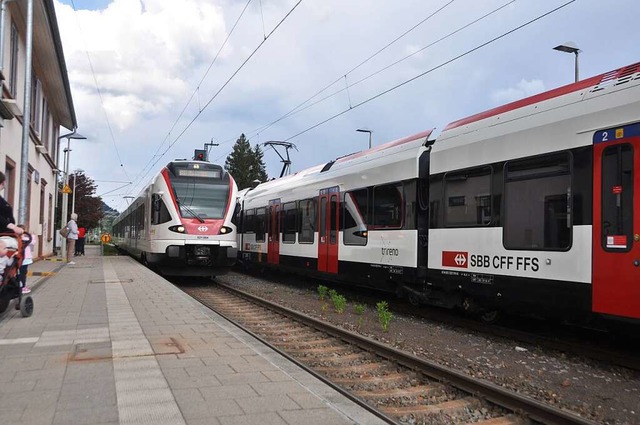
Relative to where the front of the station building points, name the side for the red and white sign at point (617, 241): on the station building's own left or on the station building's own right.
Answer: on the station building's own right

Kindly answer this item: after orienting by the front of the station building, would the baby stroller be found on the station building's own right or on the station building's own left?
on the station building's own right

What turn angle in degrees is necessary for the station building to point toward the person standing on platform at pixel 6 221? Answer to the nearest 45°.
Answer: approximately 90° to its right

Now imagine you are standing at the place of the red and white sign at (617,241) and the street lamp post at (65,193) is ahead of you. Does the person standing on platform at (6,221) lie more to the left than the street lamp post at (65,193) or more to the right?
left

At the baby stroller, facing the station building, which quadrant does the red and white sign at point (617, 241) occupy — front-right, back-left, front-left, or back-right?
back-right

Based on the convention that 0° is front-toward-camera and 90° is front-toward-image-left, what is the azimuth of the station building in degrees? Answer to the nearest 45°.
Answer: approximately 270°

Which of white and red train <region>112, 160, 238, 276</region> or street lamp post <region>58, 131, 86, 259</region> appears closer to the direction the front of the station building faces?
the white and red train

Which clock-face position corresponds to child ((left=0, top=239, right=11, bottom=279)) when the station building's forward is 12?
The child is roughly at 3 o'clock from the station building.
